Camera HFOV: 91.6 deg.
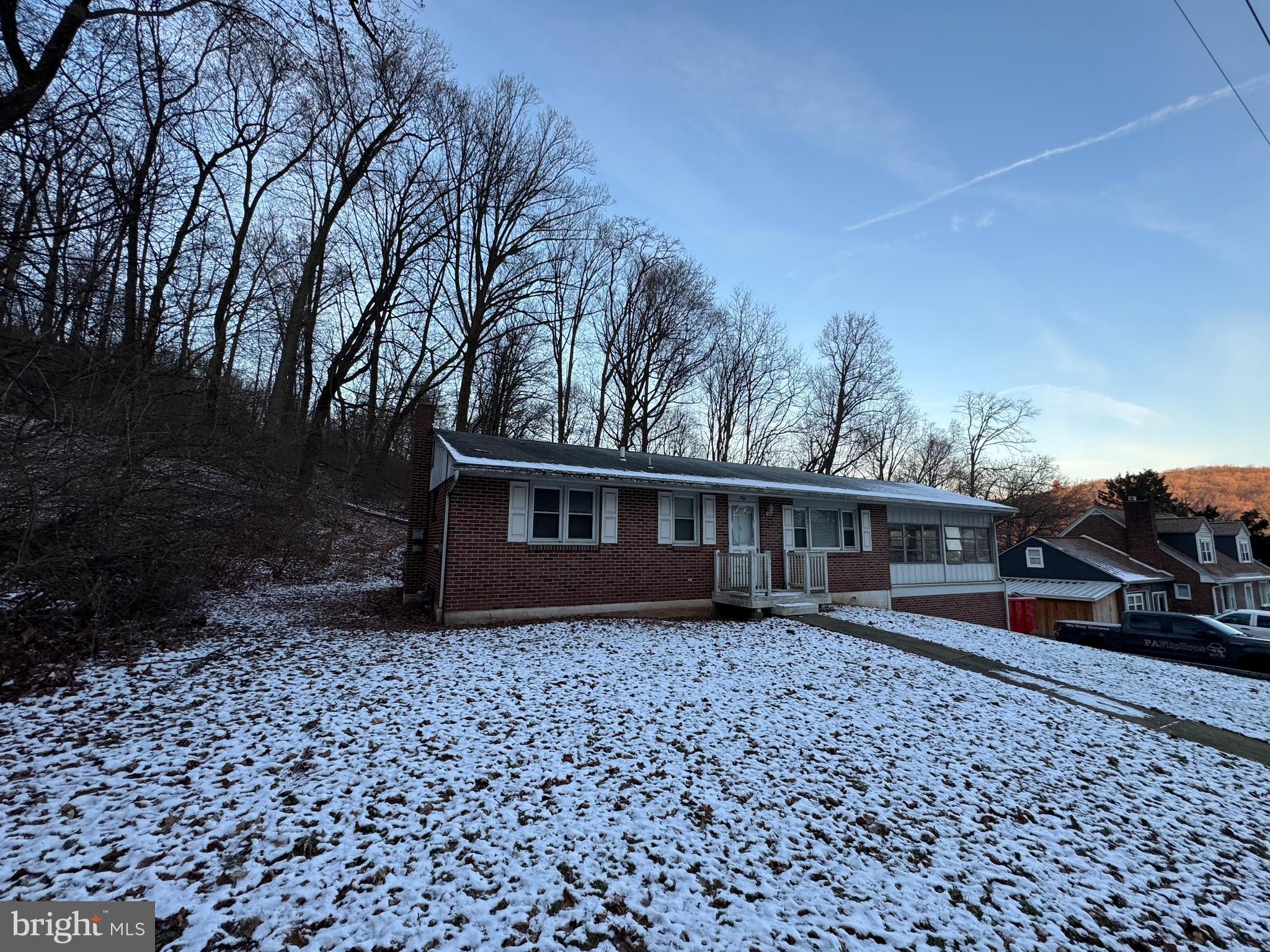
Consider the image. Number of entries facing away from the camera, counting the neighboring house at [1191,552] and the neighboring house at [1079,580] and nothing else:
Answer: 0

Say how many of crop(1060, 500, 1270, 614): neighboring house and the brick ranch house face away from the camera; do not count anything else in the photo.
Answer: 0

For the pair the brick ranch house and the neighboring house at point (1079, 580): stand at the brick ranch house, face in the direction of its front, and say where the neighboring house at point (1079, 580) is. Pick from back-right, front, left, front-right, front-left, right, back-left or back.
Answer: left

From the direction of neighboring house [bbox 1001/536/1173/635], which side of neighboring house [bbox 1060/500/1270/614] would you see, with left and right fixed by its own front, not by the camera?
right

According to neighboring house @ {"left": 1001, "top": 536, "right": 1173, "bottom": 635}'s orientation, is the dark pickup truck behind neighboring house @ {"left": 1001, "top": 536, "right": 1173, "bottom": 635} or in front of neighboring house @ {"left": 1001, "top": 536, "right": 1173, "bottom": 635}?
in front

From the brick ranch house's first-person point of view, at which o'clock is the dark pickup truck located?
The dark pickup truck is roughly at 10 o'clock from the brick ranch house.

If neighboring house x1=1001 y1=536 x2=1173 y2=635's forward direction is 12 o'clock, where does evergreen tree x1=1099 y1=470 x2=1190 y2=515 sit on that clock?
The evergreen tree is roughly at 8 o'clock from the neighboring house.

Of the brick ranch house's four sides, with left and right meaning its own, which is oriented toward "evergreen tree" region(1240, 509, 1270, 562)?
left

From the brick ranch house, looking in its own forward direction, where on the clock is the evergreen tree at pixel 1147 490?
The evergreen tree is roughly at 9 o'clock from the brick ranch house.

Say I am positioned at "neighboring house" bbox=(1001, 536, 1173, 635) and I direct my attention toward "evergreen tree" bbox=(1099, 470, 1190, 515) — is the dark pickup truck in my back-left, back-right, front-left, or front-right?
back-right

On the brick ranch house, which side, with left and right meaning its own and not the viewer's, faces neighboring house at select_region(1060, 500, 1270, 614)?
left

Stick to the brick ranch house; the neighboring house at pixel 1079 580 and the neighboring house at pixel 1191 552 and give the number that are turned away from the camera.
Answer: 0

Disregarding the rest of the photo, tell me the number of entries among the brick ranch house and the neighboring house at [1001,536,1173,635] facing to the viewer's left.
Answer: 0

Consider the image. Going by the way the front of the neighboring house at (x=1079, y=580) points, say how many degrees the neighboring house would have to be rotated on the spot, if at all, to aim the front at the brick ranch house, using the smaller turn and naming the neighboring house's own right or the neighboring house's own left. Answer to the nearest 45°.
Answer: approximately 45° to the neighboring house's own right
